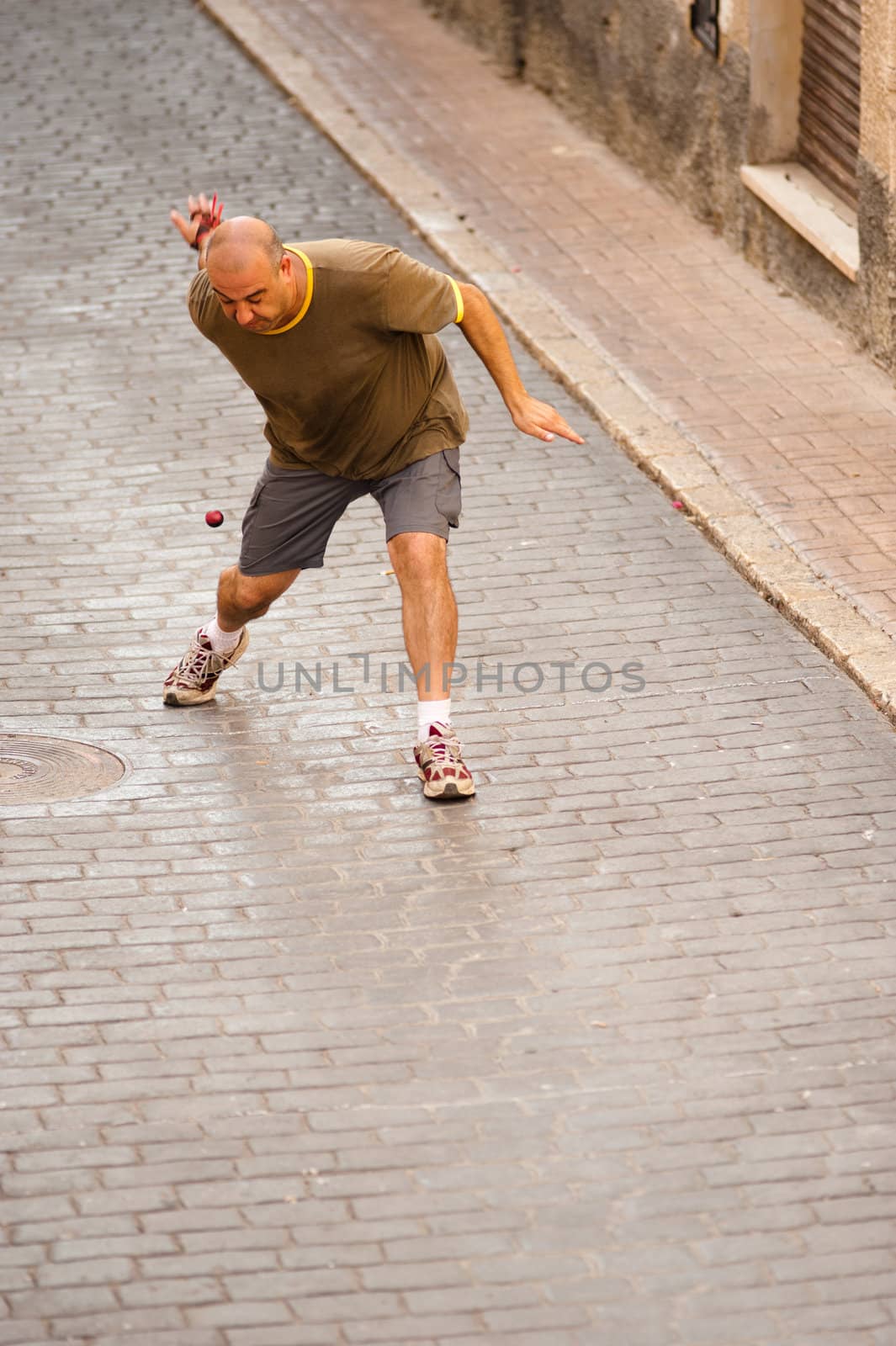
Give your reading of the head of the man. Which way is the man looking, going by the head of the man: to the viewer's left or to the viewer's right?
to the viewer's left

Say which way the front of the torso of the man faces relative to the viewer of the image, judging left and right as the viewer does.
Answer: facing the viewer
